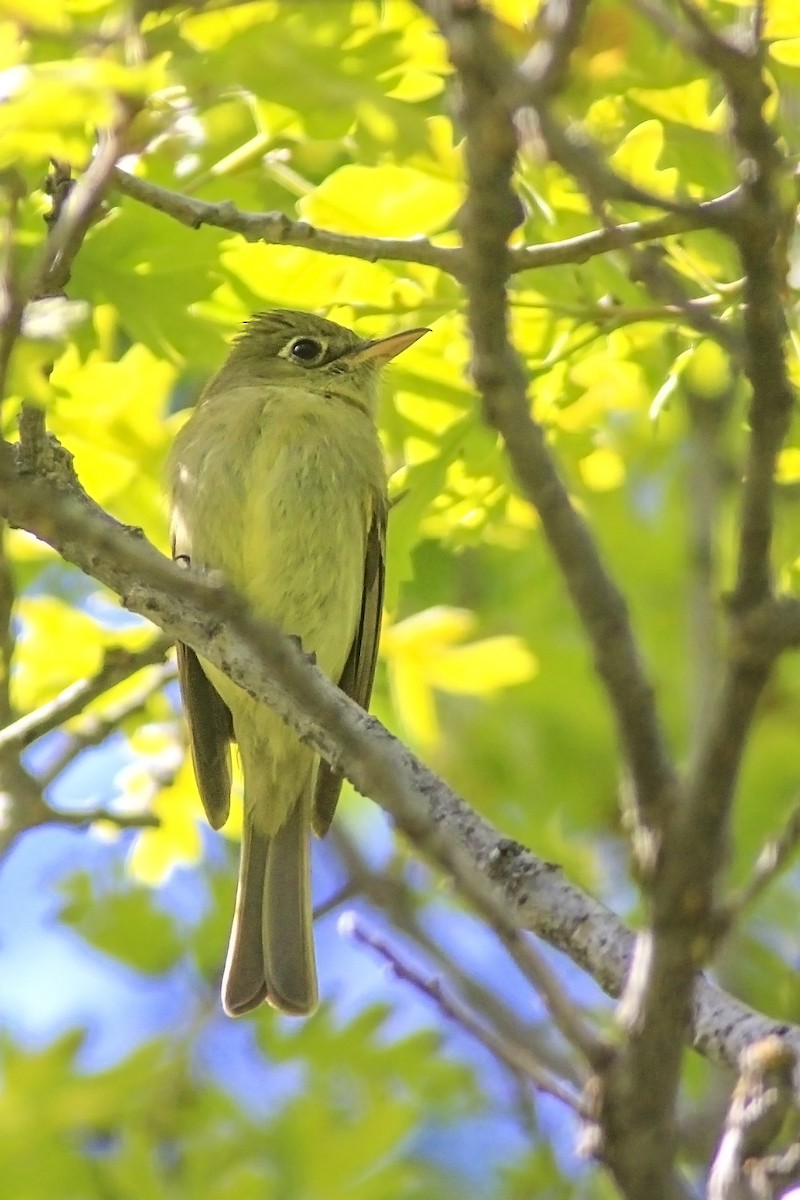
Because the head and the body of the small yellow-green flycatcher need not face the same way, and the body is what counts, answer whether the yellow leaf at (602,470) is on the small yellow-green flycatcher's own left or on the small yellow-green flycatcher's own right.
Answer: on the small yellow-green flycatcher's own left

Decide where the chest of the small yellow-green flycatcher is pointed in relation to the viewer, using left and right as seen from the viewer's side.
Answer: facing the viewer
